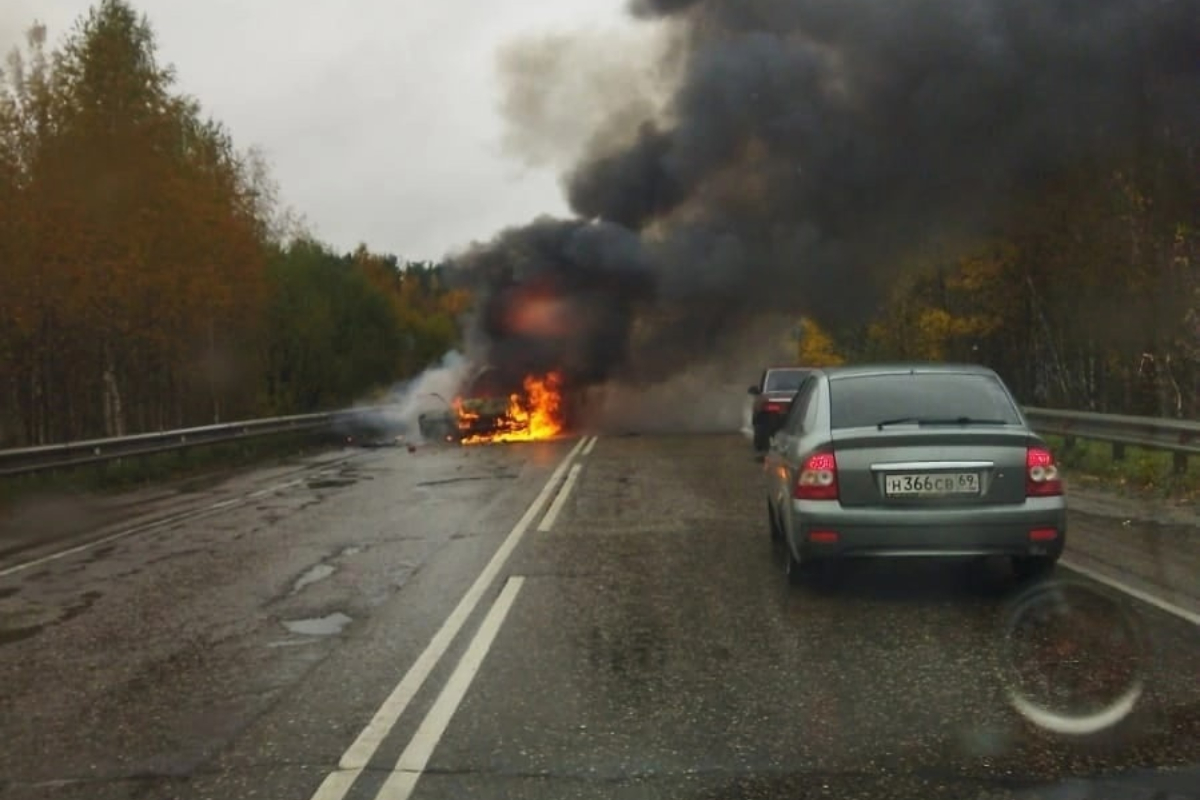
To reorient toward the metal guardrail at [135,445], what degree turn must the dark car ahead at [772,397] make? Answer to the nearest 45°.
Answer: approximately 90° to its left

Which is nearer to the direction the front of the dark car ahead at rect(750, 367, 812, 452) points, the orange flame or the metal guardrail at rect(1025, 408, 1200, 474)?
the orange flame

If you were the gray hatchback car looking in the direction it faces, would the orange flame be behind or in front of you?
in front

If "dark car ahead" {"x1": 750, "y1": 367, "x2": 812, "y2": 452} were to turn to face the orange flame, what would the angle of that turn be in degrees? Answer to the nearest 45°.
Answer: approximately 45° to its left

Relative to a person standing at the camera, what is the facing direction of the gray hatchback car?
facing away from the viewer

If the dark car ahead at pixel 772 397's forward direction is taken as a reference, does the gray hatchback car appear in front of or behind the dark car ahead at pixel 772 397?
behind

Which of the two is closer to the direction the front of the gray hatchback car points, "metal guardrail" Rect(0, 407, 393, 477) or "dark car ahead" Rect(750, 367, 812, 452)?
the dark car ahead

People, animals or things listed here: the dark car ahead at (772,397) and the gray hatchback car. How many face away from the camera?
2

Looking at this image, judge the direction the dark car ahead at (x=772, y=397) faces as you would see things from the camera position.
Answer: facing away from the viewer

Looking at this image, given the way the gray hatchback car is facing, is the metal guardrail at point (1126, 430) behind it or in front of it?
in front
